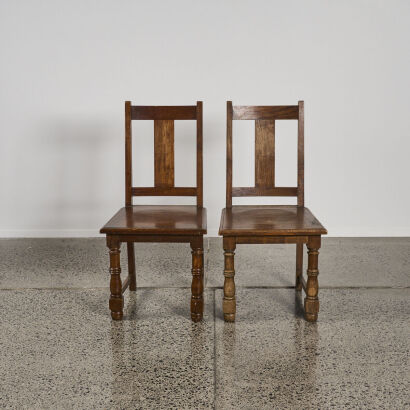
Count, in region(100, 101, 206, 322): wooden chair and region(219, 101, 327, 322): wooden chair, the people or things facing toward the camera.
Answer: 2

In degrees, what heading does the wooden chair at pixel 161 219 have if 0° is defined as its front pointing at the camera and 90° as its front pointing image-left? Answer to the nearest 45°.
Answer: approximately 0°
